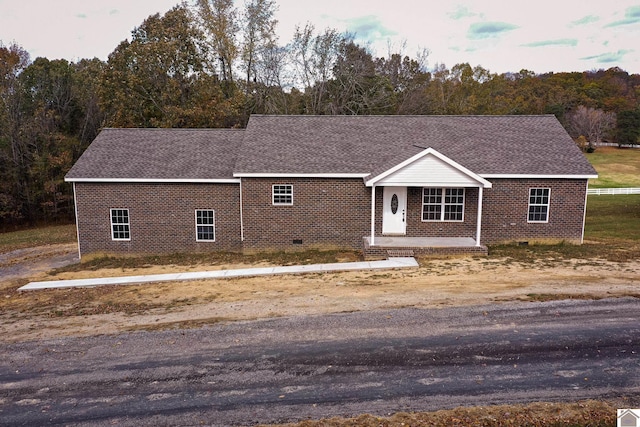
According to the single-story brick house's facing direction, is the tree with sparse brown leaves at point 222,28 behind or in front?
behind

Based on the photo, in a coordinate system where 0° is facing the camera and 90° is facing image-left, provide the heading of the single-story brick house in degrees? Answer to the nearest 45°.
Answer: approximately 0°
